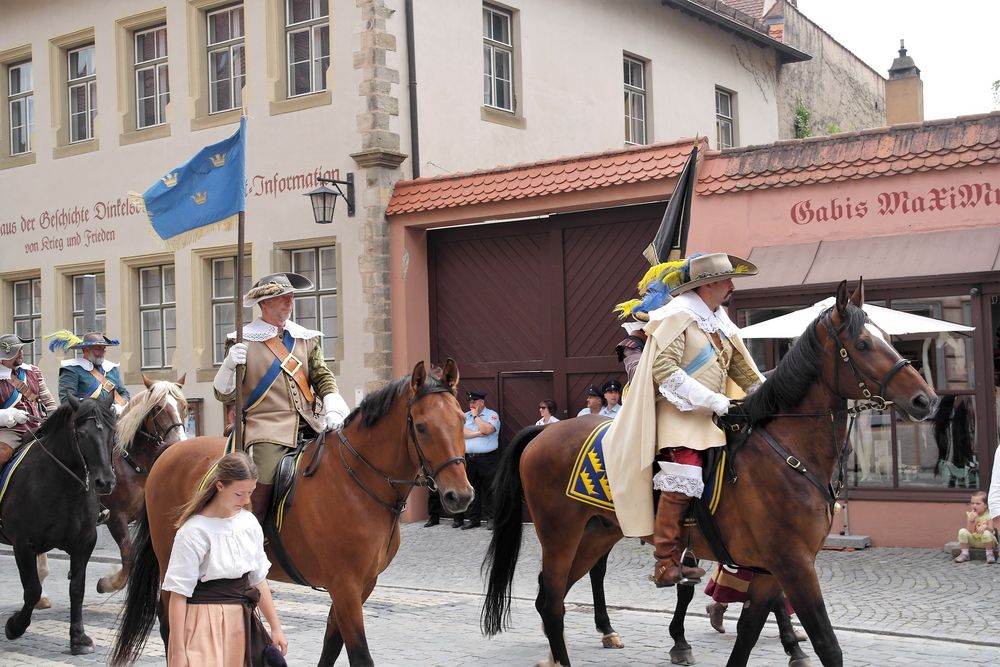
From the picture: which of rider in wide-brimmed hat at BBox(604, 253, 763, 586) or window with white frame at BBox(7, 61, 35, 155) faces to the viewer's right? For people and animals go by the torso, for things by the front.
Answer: the rider in wide-brimmed hat

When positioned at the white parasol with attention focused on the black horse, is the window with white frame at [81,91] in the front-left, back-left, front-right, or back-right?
front-right

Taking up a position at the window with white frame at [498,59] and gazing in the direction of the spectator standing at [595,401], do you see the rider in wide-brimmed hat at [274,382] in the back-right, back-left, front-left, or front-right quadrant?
front-right

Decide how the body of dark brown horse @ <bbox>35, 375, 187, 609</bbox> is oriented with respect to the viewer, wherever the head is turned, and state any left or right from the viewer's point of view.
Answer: facing the viewer and to the right of the viewer

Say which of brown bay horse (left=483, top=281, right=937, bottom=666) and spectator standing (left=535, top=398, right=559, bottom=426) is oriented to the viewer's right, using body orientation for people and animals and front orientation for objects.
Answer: the brown bay horse

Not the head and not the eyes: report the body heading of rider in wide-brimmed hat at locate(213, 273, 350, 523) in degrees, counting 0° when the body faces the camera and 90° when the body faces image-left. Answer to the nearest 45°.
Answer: approximately 315°

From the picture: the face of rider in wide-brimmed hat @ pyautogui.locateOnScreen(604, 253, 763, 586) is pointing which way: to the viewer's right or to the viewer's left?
to the viewer's right

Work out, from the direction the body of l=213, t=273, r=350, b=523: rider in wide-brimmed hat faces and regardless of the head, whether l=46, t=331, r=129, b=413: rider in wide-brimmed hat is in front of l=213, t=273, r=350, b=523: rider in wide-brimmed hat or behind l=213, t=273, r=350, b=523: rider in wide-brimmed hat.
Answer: behind

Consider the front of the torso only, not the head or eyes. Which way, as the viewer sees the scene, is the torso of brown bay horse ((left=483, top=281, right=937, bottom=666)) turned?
to the viewer's right

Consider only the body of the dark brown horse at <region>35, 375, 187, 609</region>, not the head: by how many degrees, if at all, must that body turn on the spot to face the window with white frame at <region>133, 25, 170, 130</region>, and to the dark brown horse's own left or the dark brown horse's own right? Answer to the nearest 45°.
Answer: approximately 135° to the dark brown horse's own left

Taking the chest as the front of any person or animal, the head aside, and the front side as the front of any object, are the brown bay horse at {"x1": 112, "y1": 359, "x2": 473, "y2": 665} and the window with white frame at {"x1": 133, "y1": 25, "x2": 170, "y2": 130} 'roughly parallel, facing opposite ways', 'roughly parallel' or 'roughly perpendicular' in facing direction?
roughly perpendicular

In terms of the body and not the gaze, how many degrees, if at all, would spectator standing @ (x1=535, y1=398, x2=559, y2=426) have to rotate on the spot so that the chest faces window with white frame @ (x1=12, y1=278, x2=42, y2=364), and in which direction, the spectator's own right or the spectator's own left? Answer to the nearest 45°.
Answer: approximately 90° to the spectator's own right

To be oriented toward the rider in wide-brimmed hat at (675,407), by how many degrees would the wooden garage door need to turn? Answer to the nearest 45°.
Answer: approximately 45° to its left
